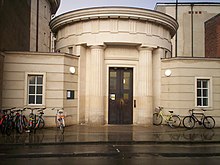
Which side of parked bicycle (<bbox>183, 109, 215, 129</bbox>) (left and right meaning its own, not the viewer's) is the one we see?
left

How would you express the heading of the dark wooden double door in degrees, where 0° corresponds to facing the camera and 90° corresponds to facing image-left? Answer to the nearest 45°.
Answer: approximately 0°

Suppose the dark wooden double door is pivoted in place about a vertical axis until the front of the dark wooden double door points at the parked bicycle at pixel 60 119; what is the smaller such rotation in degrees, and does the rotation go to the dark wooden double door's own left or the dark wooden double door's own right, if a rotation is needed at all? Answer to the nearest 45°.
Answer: approximately 45° to the dark wooden double door's own right

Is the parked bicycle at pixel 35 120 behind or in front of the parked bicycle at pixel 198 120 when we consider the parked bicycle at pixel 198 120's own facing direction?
in front

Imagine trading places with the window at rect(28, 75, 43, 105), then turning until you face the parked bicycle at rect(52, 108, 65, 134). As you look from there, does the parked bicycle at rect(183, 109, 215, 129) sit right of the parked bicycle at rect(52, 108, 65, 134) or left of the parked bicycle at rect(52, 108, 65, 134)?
left

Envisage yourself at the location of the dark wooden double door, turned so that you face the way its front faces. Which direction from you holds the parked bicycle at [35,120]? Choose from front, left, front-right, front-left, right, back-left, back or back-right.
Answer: front-right

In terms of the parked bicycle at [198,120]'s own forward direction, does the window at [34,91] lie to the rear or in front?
in front

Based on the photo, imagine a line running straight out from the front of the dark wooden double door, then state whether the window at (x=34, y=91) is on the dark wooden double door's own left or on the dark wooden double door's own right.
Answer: on the dark wooden double door's own right

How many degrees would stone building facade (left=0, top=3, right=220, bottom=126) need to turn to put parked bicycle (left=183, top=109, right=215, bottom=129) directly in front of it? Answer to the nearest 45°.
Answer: approximately 90° to its left

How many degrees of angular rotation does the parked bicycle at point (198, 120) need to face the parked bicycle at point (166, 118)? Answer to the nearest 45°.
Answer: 0° — it already faces it

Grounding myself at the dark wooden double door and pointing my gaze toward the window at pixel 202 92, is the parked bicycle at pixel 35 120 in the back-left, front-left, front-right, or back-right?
back-right

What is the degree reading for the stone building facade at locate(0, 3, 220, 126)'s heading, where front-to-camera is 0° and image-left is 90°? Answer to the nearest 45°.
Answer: approximately 0°
